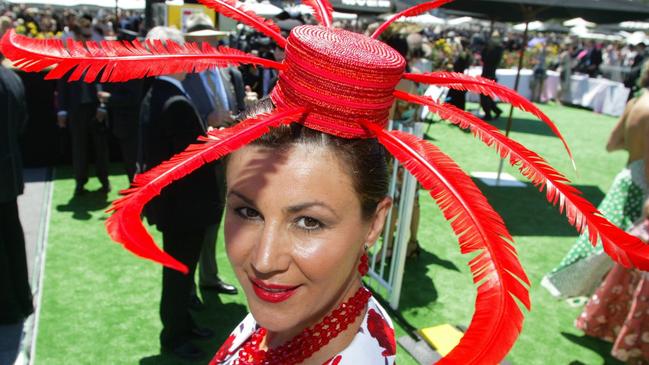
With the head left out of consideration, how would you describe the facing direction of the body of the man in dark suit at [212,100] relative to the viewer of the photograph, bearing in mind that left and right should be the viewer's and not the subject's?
facing the viewer and to the right of the viewer

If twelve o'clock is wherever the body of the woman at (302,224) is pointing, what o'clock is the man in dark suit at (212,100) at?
The man in dark suit is roughly at 4 o'clock from the woman.

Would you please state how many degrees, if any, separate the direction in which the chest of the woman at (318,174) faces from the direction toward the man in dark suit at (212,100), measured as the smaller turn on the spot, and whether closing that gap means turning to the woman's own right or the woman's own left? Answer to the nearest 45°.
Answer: approximately 135° to the woman's own right

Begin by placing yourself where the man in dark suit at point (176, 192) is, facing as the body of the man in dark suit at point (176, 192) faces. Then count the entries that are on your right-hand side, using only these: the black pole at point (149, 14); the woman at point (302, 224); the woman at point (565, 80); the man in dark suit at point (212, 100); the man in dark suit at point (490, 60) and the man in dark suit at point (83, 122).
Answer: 1

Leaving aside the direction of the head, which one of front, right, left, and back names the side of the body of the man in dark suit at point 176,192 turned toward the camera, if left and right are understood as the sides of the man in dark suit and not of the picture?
right

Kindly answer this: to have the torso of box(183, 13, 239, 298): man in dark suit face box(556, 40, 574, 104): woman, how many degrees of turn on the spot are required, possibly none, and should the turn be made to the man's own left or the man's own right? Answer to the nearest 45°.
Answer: approximately 90° to the man's own left

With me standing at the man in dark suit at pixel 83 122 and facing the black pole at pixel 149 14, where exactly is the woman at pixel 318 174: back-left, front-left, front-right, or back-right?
back-right

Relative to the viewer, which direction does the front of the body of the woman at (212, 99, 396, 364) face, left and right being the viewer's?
facing the viewer and to the left of the viewer

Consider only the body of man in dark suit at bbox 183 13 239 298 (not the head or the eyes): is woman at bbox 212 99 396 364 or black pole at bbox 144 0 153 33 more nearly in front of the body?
the woman

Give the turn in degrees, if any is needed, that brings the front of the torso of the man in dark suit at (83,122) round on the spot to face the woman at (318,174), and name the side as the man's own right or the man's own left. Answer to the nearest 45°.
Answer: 0° — they already face them
